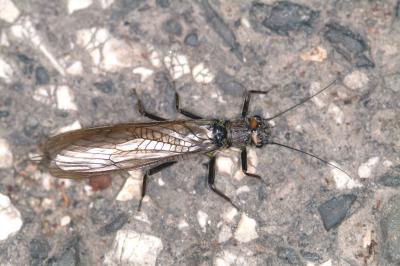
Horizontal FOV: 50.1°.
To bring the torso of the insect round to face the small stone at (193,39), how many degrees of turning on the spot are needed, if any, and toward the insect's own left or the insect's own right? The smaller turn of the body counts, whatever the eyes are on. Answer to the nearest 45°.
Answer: approximately 45° to the insect's own left

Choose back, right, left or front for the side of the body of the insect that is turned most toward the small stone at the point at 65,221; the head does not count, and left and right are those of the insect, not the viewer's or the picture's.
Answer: back

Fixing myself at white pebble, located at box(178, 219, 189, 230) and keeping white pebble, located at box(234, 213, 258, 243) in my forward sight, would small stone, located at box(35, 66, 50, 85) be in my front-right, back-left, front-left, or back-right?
back-left

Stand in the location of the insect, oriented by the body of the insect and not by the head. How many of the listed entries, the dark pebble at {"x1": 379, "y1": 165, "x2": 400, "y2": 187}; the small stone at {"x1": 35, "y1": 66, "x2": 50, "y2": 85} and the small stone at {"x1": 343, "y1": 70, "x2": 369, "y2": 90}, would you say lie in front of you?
2

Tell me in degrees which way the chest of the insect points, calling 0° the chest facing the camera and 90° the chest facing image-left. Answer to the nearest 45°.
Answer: approximately 270°

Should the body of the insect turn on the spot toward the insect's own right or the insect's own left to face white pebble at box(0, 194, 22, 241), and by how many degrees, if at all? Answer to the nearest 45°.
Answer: approximately 180°

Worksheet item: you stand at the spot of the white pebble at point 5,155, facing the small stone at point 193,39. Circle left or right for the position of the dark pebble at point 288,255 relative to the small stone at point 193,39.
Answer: right

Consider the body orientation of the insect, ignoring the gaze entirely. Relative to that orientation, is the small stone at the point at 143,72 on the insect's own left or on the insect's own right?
on the insect's own left

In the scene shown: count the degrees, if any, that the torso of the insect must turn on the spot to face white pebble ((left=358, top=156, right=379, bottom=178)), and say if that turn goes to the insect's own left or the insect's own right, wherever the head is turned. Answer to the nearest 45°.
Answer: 0° — it already faces it
